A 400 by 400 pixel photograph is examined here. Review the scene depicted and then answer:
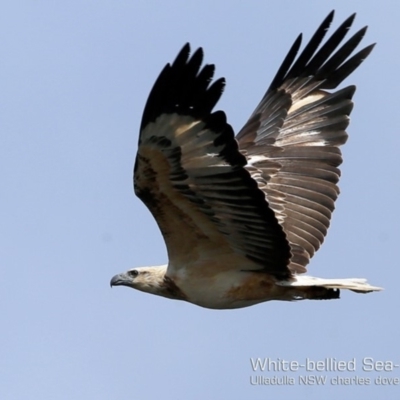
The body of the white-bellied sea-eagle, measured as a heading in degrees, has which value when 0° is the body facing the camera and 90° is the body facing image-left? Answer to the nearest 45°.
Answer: approximately 90°
